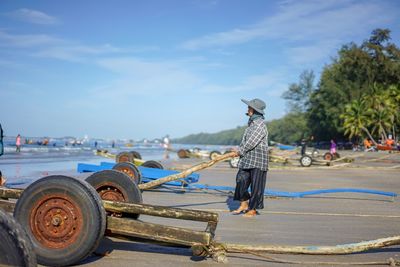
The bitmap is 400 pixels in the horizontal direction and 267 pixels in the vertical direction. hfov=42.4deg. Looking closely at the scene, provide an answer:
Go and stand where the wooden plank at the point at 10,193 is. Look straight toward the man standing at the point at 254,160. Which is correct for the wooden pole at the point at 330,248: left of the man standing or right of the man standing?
right

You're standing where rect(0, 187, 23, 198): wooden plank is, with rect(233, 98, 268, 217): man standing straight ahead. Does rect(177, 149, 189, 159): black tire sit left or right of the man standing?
left

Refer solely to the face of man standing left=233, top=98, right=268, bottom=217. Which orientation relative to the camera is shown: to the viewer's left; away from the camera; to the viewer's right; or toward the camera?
to the viewer's left

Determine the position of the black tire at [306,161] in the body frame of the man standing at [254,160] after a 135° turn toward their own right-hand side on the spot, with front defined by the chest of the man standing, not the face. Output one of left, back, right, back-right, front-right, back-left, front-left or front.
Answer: front-left

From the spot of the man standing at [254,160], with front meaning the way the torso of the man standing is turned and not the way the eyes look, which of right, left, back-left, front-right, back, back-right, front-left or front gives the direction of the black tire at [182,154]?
right

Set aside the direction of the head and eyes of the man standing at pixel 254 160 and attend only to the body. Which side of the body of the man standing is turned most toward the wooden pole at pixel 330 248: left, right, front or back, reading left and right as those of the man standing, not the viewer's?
left

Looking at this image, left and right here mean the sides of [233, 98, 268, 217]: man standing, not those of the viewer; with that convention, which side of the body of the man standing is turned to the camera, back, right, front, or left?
left

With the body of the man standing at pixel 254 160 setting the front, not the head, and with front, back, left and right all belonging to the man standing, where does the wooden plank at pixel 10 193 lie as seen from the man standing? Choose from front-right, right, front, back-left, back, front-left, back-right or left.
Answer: front-left
